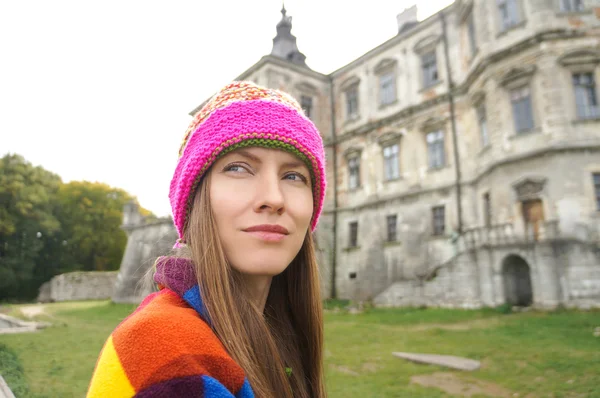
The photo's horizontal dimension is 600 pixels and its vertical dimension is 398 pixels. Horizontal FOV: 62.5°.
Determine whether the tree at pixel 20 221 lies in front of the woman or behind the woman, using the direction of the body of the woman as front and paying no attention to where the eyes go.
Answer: behind

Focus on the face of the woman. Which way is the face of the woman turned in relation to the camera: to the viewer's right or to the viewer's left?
to the viewer's right

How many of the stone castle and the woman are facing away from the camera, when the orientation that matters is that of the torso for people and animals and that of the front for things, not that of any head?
0

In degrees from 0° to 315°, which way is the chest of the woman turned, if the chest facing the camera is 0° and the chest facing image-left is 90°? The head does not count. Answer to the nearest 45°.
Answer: approximately 315°

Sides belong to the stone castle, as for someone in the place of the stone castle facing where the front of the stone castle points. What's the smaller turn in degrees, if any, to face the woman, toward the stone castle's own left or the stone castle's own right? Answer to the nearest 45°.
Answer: approximately 45° to the stone castle's own left

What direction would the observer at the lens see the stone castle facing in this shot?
facing the viewer and to the left of the viewer

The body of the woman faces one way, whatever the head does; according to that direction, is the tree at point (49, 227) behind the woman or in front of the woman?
behind

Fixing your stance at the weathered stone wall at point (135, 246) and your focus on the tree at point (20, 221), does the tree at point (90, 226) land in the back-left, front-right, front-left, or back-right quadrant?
front-right
